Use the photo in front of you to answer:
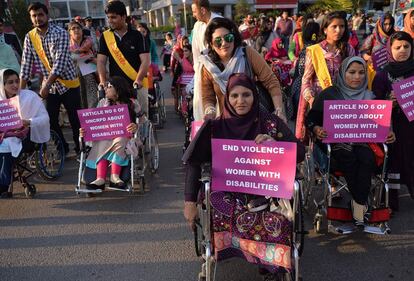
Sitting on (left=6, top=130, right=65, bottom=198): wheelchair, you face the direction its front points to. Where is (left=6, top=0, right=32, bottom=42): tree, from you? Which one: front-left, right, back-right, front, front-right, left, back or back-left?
back-right

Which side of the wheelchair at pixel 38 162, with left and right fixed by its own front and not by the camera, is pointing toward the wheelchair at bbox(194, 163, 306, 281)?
left

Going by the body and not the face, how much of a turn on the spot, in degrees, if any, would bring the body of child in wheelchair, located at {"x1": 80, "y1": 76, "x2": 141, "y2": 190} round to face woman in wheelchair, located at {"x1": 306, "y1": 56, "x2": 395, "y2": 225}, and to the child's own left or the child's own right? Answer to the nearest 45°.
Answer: approximately 45° to the child's own left

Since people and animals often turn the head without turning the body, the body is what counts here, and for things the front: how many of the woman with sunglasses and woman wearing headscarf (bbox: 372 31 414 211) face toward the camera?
2

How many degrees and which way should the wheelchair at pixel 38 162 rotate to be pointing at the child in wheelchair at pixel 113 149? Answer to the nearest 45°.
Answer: approximately 90° to its left

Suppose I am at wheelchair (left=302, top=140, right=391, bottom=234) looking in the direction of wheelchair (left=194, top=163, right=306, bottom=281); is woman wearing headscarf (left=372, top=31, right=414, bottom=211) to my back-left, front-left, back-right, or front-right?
back-left

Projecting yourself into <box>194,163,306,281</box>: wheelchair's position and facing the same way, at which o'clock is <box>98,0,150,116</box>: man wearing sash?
The man wearing sash is roughly at 5 o'clock from the wheelchair.

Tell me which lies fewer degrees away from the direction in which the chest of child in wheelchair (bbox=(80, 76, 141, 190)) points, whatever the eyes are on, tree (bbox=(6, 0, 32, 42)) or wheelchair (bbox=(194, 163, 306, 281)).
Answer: the wheelchair
